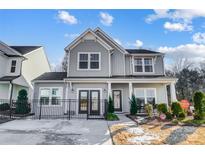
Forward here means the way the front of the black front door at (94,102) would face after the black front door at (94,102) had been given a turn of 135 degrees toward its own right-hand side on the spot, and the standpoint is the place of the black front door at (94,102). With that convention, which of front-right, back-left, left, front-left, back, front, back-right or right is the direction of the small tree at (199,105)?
back

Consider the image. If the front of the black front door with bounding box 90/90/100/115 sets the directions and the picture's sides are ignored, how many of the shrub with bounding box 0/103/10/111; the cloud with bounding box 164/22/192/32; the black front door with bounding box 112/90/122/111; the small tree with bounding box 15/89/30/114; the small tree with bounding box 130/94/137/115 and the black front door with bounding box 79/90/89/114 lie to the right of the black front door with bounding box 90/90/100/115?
3

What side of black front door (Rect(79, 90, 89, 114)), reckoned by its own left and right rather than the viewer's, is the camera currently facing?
front

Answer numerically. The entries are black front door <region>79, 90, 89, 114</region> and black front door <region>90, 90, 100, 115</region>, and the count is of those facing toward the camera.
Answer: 2

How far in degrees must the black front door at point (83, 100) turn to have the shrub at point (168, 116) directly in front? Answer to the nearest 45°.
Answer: approximately 45° to its left

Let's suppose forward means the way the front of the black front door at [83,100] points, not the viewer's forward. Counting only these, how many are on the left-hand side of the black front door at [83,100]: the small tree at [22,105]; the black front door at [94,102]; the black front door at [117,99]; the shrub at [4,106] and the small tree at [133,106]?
3

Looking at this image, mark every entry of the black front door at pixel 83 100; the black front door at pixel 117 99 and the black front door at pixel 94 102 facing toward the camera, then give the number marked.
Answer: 3

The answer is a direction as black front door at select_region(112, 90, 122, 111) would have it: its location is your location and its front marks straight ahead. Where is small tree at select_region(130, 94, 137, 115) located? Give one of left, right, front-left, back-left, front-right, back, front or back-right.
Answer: front-left

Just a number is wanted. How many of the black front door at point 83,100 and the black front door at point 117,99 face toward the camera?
2

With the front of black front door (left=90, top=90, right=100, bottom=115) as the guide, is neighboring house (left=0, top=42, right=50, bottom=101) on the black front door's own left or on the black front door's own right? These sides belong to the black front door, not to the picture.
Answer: on the black front door's own right
